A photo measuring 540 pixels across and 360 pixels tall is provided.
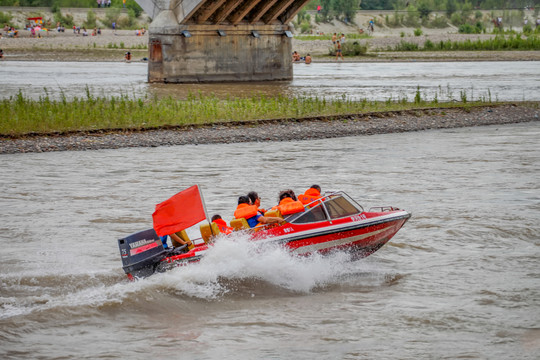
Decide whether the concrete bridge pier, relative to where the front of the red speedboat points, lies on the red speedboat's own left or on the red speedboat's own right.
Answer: on the red speedboat's own left

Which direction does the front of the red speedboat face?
to the viewer's right
